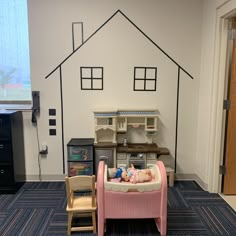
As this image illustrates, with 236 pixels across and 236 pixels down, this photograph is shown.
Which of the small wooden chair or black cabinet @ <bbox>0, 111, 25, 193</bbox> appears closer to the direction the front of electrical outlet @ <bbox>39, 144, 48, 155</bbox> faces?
the small wooden chair

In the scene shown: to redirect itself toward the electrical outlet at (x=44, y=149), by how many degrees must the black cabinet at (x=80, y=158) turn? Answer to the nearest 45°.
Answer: approximately 135° to its right

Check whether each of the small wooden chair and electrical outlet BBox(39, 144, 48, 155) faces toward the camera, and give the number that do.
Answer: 2

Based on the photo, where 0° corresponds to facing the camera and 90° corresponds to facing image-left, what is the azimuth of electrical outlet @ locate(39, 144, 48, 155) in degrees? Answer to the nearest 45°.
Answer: approximately 0°

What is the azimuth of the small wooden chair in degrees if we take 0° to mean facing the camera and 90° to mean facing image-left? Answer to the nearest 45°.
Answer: approximately 0°

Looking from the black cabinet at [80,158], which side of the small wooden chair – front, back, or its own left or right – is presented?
back

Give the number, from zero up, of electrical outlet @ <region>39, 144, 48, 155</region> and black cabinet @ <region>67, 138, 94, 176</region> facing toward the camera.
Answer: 2

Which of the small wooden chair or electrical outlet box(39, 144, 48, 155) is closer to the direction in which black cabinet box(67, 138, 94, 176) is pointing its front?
the small wooden chair

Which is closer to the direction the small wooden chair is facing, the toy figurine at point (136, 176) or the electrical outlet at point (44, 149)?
the toy figurine

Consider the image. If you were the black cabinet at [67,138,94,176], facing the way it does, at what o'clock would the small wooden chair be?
The small wooden chair is roughly at 12 o'clock from the black cabinet.

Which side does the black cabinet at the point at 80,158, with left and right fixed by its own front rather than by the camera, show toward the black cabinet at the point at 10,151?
right
